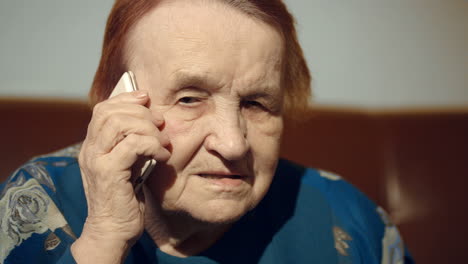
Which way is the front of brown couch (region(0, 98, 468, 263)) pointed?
toward the camera

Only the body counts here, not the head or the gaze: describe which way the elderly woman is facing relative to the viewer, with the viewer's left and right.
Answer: facing the viewer
